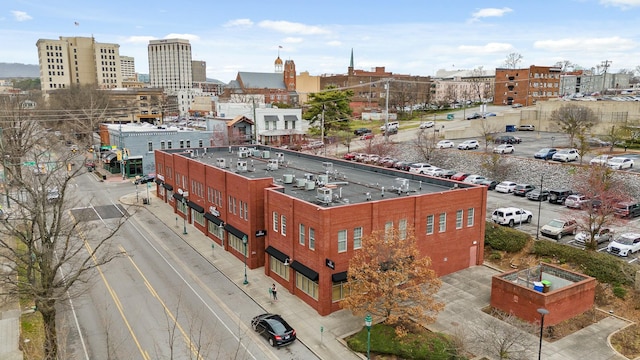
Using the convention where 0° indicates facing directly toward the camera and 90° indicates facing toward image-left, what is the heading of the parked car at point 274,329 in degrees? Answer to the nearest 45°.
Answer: approximately 135°

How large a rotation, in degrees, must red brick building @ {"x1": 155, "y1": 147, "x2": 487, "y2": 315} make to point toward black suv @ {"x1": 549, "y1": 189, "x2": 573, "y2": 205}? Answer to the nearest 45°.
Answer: approximately 180°

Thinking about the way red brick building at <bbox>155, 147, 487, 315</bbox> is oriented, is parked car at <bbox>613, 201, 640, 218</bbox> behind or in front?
behind

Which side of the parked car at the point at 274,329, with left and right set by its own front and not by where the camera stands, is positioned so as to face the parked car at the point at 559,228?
right

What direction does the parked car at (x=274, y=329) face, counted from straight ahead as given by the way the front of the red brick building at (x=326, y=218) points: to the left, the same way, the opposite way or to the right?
to the right

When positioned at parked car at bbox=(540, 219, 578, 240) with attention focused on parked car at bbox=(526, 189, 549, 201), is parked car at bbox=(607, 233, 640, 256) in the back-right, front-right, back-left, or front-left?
back-right

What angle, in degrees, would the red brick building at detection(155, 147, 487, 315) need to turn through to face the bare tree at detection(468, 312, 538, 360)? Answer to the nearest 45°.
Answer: approximately 90° to its left

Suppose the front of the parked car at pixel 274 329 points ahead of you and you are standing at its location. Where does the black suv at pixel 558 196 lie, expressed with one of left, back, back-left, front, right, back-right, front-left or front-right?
right

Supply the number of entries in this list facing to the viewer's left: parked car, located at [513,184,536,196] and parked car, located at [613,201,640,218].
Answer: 0

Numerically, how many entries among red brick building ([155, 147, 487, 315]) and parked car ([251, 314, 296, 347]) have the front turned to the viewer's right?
0

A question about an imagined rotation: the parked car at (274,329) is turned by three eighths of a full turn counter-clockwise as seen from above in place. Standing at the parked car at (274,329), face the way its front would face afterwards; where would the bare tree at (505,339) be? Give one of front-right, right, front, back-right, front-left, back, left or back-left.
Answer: left

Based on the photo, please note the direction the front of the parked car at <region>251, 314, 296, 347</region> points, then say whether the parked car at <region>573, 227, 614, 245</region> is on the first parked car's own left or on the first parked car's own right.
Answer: on the first parked car's own right

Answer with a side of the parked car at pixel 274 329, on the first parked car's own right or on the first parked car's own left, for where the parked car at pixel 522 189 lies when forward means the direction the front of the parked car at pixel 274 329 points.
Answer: on the first parked car's own right
